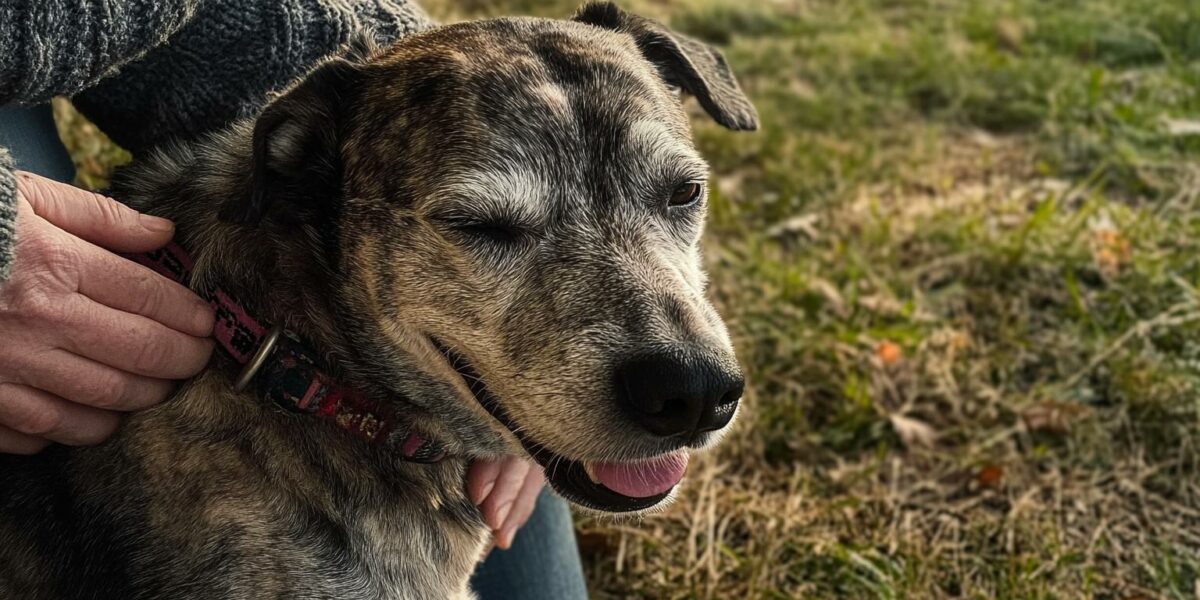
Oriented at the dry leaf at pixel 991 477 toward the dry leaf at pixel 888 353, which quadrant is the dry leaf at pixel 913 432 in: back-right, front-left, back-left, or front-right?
front-left

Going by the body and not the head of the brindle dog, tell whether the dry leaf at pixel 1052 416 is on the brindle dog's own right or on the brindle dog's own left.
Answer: on the brindle dog's own left

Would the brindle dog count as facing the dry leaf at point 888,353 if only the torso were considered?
no

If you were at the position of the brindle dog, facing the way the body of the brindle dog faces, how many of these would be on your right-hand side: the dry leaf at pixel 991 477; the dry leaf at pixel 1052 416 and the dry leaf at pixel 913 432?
0

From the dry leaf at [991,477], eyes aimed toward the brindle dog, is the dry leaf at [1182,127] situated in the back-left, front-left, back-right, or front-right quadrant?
back-right

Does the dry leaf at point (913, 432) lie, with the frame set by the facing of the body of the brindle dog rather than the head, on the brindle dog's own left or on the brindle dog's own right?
on the brindle dog's own left

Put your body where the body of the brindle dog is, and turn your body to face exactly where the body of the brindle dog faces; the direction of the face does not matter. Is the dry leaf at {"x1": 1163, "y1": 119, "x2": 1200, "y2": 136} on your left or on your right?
on your left

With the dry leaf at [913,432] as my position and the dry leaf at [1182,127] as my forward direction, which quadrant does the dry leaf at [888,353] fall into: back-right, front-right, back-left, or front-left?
front-left

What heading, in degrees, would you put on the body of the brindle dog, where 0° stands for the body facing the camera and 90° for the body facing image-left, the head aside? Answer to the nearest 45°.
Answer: approximately 315°
